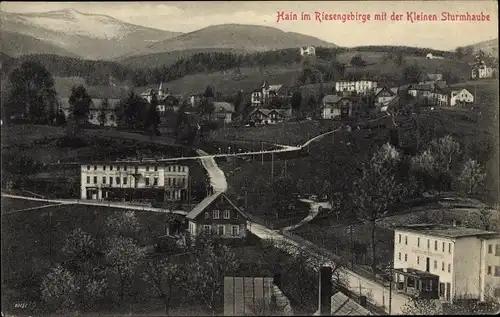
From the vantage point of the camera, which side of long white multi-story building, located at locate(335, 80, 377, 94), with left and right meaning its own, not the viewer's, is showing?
front

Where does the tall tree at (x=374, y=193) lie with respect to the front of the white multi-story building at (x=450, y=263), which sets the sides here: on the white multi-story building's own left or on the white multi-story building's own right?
on the white multi-story building's own right

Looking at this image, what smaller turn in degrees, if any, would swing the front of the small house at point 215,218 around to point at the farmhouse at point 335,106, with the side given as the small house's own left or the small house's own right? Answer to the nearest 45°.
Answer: approximately 180°

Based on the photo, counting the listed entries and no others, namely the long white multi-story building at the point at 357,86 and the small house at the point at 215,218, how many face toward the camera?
2

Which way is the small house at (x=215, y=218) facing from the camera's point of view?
toward the camera

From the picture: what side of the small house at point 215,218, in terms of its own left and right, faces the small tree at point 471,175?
left

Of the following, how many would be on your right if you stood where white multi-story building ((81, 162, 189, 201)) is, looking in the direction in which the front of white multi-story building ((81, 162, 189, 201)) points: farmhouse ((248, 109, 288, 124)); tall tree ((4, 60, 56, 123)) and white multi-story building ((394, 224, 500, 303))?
1

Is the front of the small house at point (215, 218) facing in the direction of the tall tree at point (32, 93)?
no

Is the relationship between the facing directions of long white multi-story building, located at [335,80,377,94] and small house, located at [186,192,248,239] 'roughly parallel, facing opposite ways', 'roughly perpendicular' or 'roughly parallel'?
roughly parallel

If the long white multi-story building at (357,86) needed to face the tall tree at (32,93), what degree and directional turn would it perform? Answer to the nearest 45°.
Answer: approximately 90° to its right

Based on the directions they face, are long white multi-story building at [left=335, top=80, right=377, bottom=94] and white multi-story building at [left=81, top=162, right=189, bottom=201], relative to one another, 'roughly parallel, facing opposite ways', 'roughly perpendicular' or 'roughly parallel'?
roughly parallel

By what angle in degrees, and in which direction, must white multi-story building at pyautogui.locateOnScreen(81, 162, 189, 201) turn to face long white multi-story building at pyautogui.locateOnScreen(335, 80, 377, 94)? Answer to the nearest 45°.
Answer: approximately 90° to its left

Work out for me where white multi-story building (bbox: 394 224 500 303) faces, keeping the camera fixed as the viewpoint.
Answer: facing the viewer and to the left of the viewer
